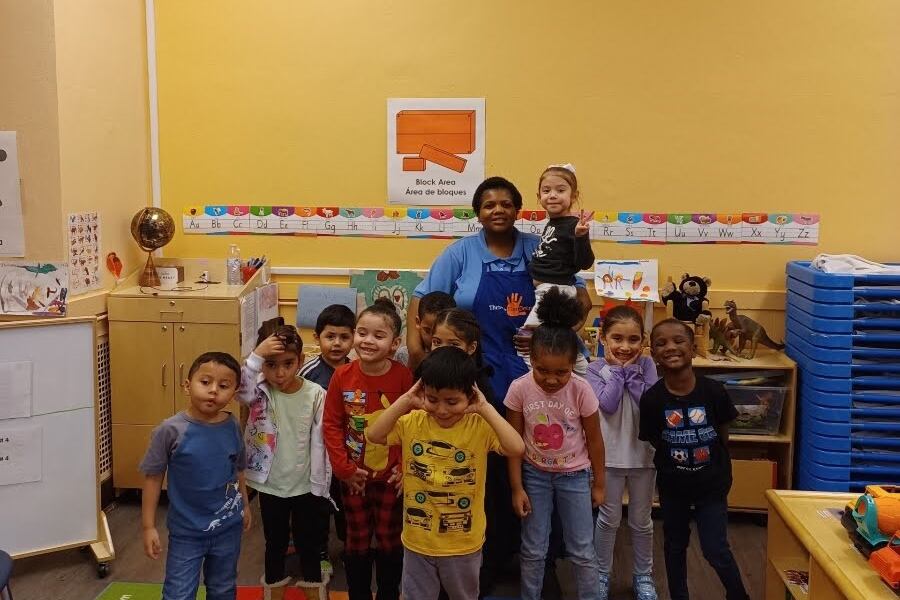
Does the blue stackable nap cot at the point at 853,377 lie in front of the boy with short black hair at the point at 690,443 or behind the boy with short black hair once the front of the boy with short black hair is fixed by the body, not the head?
behind

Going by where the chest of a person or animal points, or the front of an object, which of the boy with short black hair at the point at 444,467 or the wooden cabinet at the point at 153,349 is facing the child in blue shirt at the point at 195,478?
the wooden cabinet

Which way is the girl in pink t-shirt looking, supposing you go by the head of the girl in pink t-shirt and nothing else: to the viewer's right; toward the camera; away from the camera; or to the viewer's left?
toward the camera

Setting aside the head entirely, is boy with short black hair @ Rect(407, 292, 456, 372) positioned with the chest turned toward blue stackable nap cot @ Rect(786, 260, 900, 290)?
no

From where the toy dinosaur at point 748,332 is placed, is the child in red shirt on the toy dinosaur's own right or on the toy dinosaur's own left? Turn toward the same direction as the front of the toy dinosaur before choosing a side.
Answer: on the toy dinosaur's own left

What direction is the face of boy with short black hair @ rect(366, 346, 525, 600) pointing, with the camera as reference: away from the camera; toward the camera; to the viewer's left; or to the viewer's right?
toward the camera

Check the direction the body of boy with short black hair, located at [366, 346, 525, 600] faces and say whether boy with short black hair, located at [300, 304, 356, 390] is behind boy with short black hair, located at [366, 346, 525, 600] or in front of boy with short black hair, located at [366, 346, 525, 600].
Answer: behind

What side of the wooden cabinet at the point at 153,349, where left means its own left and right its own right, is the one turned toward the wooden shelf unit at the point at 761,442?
left

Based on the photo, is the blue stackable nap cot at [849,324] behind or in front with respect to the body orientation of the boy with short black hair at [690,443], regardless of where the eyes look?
behind

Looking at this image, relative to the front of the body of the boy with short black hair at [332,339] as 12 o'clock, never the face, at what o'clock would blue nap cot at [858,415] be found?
The blue nap cot is roughly at 9 o'clock from the boy with short black hair.

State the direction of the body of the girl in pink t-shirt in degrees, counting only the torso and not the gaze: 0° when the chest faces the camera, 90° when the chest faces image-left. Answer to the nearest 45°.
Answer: approximately 0°

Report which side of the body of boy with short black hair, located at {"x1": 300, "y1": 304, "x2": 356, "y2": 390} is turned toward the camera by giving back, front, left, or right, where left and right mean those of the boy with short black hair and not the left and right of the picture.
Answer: front

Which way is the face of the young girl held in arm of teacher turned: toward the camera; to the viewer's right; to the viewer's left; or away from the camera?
toward the camera

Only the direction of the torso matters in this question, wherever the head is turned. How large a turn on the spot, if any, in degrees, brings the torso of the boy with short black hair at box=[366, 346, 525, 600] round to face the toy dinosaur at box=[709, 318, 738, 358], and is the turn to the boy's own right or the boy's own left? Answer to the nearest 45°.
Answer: approximately 135° to the boy's own left

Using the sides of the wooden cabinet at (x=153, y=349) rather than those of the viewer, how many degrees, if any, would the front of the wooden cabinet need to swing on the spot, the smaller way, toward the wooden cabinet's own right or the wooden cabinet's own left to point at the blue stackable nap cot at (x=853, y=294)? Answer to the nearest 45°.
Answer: approximately 45° to the wooden cabinet's own left

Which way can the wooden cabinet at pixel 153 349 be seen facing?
toward the camera

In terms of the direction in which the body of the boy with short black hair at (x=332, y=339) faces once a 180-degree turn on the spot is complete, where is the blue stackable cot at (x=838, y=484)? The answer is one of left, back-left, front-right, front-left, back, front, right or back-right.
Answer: right

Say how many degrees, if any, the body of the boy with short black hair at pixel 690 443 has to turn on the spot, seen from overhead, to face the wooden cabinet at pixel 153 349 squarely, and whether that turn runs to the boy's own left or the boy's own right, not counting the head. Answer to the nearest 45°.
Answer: approximately 90° to the boy's own right

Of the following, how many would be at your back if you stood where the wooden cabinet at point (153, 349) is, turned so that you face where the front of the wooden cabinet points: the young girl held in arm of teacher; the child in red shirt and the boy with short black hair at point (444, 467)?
0

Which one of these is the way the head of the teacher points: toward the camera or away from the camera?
toward the camera

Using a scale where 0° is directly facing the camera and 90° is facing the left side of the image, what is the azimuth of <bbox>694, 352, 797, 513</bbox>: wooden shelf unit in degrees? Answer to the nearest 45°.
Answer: approximately 0°

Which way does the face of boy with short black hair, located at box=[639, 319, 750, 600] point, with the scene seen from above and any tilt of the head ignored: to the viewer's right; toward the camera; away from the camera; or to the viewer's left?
toward the camera
